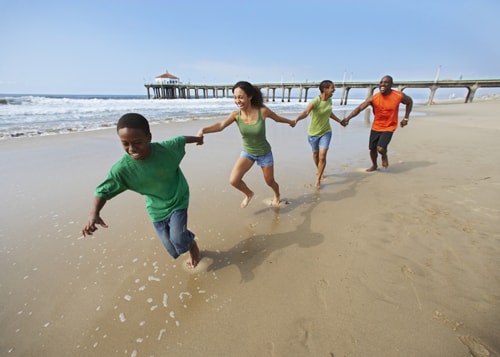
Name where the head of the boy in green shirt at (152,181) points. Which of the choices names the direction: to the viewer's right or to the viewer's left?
to the viewer's left

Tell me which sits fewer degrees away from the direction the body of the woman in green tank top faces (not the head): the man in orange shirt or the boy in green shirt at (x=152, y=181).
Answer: the boy in green shirt

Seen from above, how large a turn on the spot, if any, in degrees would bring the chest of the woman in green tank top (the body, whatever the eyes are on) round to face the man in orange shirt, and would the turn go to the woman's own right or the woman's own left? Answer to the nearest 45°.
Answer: approximately 180°

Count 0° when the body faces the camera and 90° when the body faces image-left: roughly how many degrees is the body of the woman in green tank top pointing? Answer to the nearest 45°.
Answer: approximately 45°

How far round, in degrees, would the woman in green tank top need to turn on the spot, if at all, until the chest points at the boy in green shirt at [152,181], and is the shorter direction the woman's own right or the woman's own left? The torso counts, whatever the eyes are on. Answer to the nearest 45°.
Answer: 0° — they already face them
